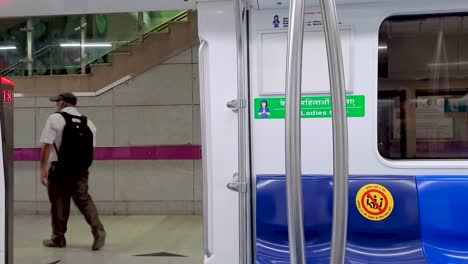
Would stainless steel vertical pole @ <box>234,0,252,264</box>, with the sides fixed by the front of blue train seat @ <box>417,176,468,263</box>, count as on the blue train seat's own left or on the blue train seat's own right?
on the blue train seat's own right

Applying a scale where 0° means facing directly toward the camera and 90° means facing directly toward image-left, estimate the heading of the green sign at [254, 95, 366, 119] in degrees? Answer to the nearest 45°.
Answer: approximately 0°

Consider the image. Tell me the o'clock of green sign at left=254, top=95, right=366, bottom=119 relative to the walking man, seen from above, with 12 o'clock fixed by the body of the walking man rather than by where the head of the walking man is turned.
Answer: The green sign is roughly at 7 o'clock from the walking man.

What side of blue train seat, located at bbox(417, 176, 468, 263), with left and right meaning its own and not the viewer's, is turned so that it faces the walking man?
right

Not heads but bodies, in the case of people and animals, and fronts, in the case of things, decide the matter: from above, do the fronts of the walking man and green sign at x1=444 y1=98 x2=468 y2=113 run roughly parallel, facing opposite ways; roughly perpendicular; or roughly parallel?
roughly perpendicular

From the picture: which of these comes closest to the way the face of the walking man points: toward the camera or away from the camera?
away from the camera

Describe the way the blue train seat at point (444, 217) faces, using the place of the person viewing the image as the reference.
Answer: facing the viewer

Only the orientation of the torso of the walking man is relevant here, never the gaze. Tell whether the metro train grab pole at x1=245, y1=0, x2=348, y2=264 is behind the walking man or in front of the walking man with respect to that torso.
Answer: behind

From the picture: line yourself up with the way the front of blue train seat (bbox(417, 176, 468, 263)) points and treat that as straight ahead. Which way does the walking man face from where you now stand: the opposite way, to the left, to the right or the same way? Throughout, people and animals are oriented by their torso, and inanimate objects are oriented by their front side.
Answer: to the right

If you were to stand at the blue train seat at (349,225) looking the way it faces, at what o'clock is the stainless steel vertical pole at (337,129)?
The stainless steel vertical pole is roughly at 12 o'clock from the blue train seat.
